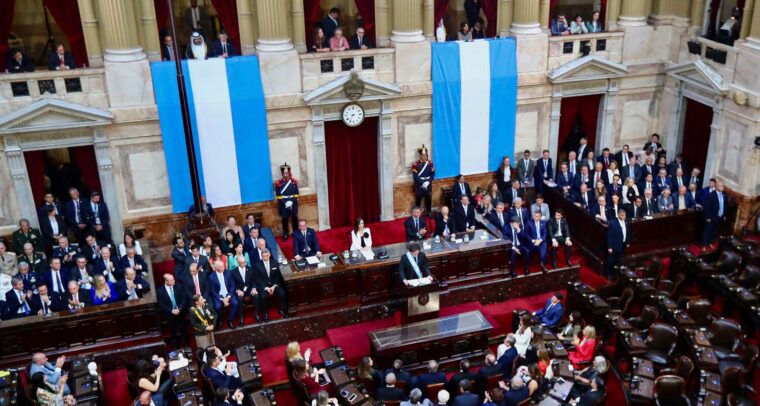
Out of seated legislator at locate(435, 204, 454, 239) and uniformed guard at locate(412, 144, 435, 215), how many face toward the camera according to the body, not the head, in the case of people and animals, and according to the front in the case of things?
2

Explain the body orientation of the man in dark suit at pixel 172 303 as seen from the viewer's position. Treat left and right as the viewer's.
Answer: facing the viewer and to the right of the viewer

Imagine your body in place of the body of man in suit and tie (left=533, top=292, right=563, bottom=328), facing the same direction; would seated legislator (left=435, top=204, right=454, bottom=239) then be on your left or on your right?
on your right

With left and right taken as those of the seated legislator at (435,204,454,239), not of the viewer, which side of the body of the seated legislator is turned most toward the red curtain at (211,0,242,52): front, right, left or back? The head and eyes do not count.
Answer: right

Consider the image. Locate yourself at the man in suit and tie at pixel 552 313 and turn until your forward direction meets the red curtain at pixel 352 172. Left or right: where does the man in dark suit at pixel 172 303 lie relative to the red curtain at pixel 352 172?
left

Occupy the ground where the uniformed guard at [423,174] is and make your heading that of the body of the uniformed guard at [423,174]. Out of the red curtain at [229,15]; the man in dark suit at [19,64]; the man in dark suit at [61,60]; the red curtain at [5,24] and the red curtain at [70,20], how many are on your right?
5

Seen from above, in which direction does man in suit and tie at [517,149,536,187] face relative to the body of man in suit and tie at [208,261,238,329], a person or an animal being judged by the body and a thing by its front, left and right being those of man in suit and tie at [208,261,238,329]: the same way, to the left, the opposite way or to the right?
the same way

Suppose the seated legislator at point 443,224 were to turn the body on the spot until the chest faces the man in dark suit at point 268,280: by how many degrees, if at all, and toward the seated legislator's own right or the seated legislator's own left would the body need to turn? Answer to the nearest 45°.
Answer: approximately 45° to the seated legislator's own right

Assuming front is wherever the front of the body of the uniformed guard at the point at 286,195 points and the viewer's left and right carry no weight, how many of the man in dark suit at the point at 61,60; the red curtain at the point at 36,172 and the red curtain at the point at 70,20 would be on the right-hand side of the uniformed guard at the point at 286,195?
3

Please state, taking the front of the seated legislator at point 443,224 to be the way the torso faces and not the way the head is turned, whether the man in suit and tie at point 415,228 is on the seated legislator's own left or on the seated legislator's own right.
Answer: on the seated legislator's own right

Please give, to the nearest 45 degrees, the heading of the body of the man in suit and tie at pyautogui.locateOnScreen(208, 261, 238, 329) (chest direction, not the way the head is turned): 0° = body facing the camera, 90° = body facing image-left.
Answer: approximately 315°

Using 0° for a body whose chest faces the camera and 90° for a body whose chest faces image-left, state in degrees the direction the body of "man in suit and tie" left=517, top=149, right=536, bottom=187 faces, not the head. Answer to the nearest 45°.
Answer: approximately 0°

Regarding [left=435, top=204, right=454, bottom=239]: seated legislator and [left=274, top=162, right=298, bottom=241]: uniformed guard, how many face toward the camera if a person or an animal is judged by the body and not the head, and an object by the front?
2
